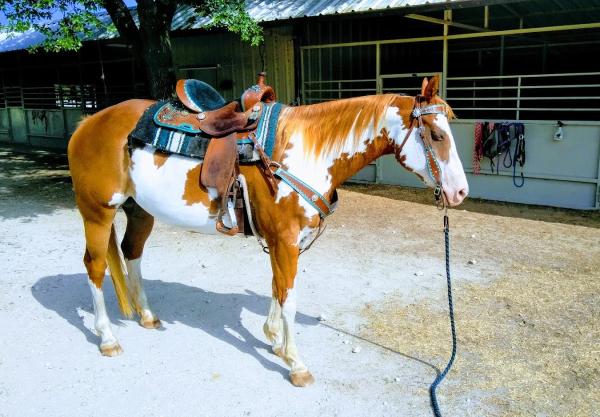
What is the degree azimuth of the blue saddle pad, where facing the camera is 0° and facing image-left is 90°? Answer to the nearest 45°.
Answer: approximately 270°

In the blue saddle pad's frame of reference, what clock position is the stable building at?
The stable building is roughly at 10 o'clock from the blue saddle pad.

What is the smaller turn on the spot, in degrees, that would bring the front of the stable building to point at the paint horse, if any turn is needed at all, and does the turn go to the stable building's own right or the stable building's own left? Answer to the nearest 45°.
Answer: approximately 45° to the stable building's own left

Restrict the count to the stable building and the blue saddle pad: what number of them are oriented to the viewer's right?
1

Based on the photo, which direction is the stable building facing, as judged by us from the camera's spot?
facing the viewer and to the left of the viewer

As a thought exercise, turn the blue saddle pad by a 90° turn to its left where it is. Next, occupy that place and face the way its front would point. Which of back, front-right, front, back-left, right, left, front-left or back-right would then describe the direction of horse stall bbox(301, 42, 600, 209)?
front-right
